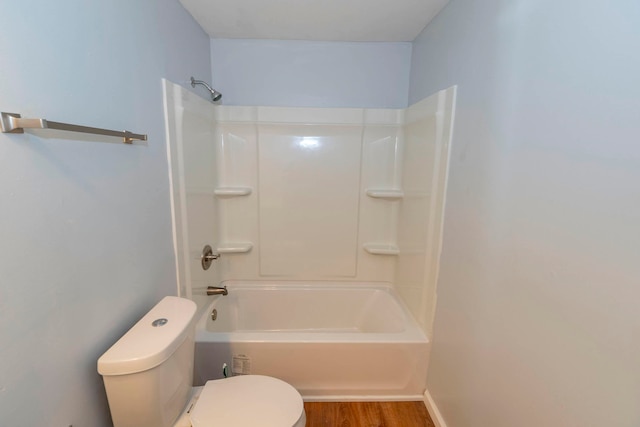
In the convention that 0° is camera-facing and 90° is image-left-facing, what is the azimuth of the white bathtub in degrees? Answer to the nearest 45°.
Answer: approximately 0°

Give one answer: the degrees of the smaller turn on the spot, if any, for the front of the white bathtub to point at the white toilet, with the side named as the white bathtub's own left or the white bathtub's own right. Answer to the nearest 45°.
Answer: approximately 45° to the white bathtub's own right

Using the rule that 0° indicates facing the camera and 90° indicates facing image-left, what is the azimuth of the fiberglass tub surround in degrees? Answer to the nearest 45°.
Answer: approximately 0°

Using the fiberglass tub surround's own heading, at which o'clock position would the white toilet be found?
The white toilet is roughly at 1 o'clock from the fiberglass tub surround.
